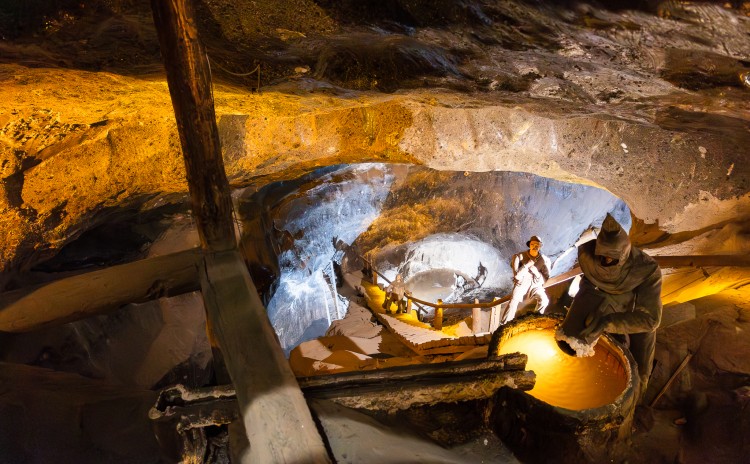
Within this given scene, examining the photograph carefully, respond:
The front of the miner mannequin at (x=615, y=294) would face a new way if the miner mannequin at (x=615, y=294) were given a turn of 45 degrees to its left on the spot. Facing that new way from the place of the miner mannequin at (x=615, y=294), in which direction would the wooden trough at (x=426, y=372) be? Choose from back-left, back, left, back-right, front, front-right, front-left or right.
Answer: front-right

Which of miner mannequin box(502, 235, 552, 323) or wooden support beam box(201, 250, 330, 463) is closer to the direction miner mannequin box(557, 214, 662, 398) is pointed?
the wooden support beam

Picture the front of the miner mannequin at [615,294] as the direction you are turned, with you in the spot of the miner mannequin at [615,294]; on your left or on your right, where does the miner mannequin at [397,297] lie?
on your right

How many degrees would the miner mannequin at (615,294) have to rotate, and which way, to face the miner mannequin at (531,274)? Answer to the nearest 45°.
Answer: approximately 135° to its right

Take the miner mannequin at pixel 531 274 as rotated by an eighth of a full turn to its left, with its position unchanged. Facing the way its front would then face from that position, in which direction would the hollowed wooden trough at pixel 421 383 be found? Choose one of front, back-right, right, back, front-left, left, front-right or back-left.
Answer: front-right

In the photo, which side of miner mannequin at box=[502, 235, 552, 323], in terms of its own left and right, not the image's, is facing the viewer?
front

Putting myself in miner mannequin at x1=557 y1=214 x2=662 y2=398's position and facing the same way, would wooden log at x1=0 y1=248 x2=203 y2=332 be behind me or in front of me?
in front

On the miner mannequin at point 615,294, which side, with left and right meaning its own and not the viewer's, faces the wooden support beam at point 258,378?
front

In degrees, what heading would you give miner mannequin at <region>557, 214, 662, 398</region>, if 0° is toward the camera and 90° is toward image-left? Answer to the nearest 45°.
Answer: approximately 45°

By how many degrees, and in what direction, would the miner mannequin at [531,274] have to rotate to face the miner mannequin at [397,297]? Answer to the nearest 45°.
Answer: approximately 135° to its right
